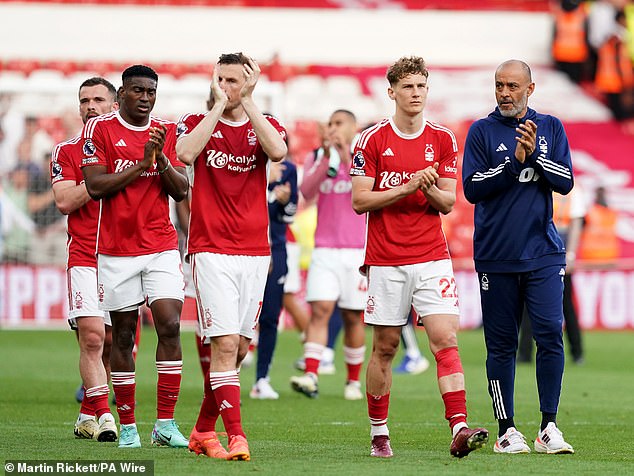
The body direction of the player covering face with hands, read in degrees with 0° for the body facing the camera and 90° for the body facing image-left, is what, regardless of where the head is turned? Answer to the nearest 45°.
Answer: approximately 0°

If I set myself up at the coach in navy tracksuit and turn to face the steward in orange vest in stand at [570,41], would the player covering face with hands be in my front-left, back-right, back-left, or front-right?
back-left

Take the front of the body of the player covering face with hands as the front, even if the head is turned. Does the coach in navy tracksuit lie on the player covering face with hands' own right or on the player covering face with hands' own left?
on the player covering face with hands' own left

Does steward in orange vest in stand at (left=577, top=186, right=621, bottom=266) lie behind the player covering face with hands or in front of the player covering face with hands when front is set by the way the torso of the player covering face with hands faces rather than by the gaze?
behind

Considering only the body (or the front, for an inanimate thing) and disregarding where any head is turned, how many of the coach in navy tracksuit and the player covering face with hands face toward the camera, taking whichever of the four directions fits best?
2

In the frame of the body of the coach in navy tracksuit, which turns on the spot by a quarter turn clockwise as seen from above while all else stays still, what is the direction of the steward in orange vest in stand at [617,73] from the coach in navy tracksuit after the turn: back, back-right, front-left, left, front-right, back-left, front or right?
right

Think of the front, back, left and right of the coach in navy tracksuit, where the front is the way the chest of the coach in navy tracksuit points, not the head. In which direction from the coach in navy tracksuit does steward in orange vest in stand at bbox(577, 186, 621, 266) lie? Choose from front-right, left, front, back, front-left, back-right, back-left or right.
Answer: back

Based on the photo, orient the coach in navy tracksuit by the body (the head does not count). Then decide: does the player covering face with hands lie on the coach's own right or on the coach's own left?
on the coach's own right

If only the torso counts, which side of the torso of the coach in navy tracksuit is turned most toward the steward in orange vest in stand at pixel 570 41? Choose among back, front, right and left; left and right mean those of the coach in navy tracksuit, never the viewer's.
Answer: back
